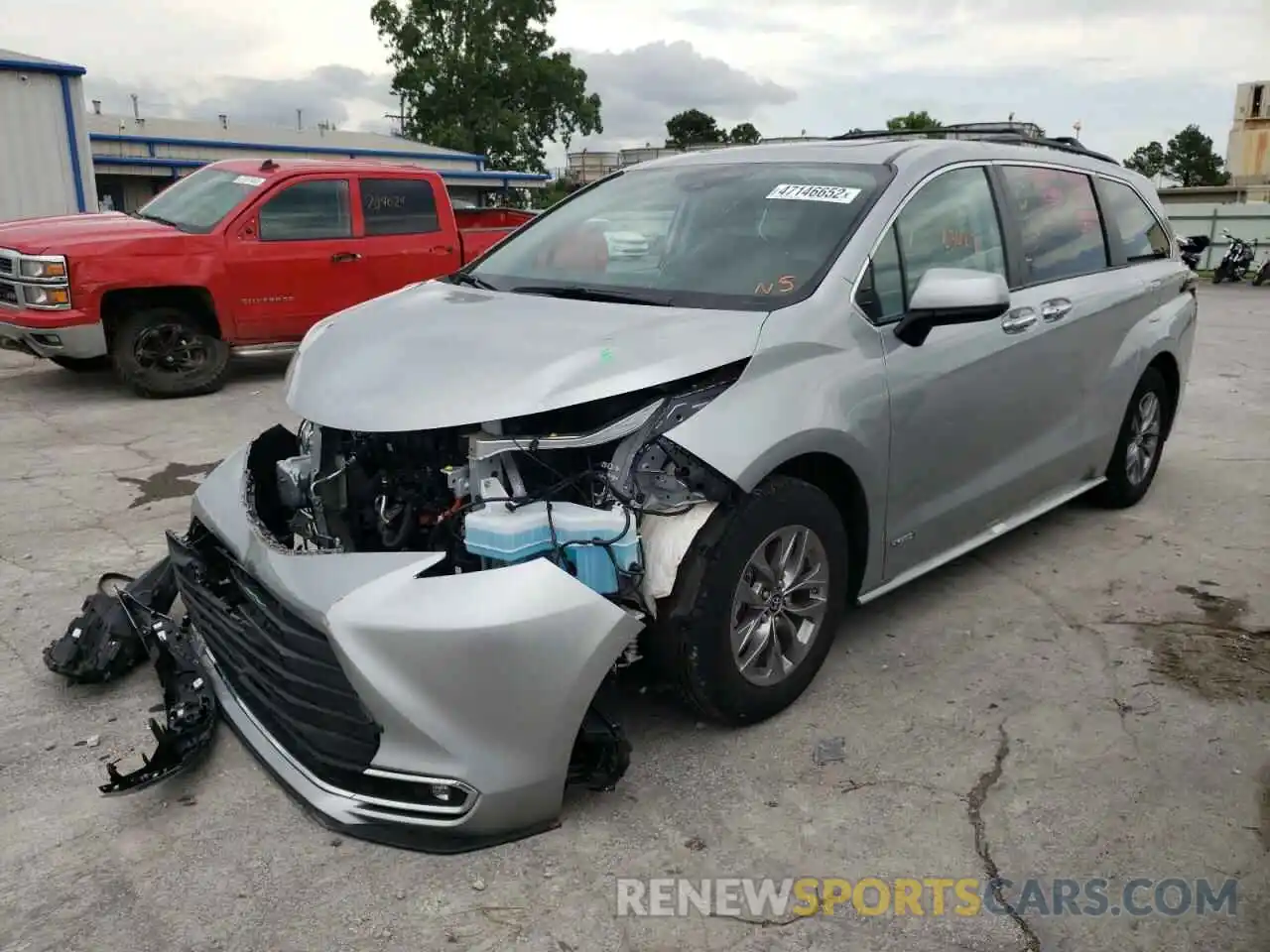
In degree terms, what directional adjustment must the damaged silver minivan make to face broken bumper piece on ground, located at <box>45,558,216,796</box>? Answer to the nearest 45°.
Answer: approximately 45° to its right

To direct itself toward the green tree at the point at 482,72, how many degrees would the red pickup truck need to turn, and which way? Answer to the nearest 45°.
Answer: approximately 135° to its right

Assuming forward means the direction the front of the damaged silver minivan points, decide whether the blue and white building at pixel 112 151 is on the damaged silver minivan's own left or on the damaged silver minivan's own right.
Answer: on the damaged silver minivan's own right

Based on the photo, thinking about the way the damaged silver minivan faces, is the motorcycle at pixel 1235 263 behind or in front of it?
behind

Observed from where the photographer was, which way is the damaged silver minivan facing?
facing the viewer and to the left of the viewer

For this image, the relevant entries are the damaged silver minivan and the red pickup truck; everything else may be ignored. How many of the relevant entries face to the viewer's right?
0

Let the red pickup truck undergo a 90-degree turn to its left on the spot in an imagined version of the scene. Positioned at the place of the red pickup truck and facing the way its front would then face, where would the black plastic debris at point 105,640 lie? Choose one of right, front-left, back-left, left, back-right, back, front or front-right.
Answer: front-right

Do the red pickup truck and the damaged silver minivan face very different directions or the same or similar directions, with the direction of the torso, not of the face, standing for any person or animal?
same or similar directions

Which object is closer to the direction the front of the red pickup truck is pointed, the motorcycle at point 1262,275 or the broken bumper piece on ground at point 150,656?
the broken bumper piece on ground

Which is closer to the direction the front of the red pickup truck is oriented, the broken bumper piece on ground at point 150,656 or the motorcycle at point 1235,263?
the broken bumper piece on ground

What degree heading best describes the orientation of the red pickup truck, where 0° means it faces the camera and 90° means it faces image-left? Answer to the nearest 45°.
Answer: approximately 45°

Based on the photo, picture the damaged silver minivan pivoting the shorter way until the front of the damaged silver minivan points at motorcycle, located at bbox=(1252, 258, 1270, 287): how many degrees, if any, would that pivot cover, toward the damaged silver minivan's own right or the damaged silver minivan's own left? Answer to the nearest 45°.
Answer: approximately 180°
